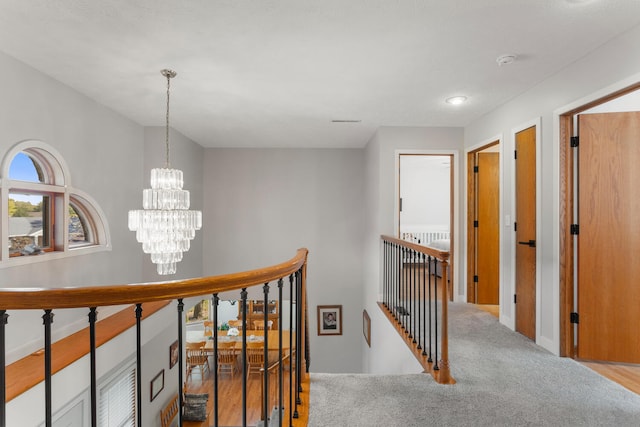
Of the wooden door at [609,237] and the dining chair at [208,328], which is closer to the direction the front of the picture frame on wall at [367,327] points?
the dining chair

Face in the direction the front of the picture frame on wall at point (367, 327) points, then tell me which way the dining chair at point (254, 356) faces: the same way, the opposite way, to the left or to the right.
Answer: to the right

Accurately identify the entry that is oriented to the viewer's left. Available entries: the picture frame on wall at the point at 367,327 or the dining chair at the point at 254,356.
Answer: the picture frame on wall

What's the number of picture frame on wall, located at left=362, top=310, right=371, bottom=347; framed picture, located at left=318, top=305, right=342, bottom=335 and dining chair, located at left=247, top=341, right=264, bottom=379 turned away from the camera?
1

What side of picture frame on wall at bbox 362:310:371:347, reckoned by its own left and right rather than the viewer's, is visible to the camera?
left

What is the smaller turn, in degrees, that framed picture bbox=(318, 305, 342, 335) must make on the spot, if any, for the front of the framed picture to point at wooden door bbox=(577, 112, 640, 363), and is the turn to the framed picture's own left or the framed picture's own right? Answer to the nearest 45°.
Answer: approximately 45° to the framed picture's own left

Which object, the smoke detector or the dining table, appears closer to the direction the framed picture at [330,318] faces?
the smoke detector

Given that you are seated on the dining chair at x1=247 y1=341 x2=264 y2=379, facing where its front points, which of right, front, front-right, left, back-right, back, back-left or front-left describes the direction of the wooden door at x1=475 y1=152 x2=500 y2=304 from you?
back-right

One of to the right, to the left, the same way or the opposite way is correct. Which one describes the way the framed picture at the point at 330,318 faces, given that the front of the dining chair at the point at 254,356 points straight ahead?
the opposite way

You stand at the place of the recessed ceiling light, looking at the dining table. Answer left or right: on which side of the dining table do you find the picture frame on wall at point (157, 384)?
left

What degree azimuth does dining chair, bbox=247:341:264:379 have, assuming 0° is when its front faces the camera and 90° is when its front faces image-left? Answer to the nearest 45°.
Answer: approximately 180°

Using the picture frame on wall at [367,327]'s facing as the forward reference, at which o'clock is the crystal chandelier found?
The crystal chandelier is roughly at 10 o'clock from the picture frame on wall.

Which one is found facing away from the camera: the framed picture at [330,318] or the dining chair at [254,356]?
the dining chair

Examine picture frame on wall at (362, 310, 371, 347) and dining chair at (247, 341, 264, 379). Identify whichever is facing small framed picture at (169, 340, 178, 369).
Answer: the picture frame on wall

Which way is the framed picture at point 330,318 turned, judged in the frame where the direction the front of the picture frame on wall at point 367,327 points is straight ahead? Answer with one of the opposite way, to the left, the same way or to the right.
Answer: to the left

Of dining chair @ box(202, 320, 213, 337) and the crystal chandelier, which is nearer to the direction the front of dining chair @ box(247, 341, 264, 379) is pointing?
the dining chair

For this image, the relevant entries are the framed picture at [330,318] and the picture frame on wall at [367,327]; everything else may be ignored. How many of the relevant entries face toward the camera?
1
